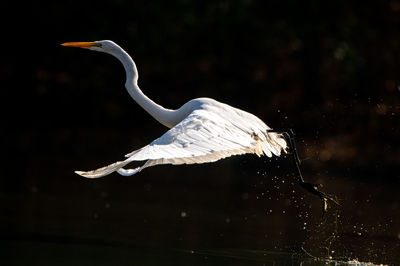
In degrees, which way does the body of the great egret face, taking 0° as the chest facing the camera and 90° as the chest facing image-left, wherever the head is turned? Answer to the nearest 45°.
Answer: approximately 90°
